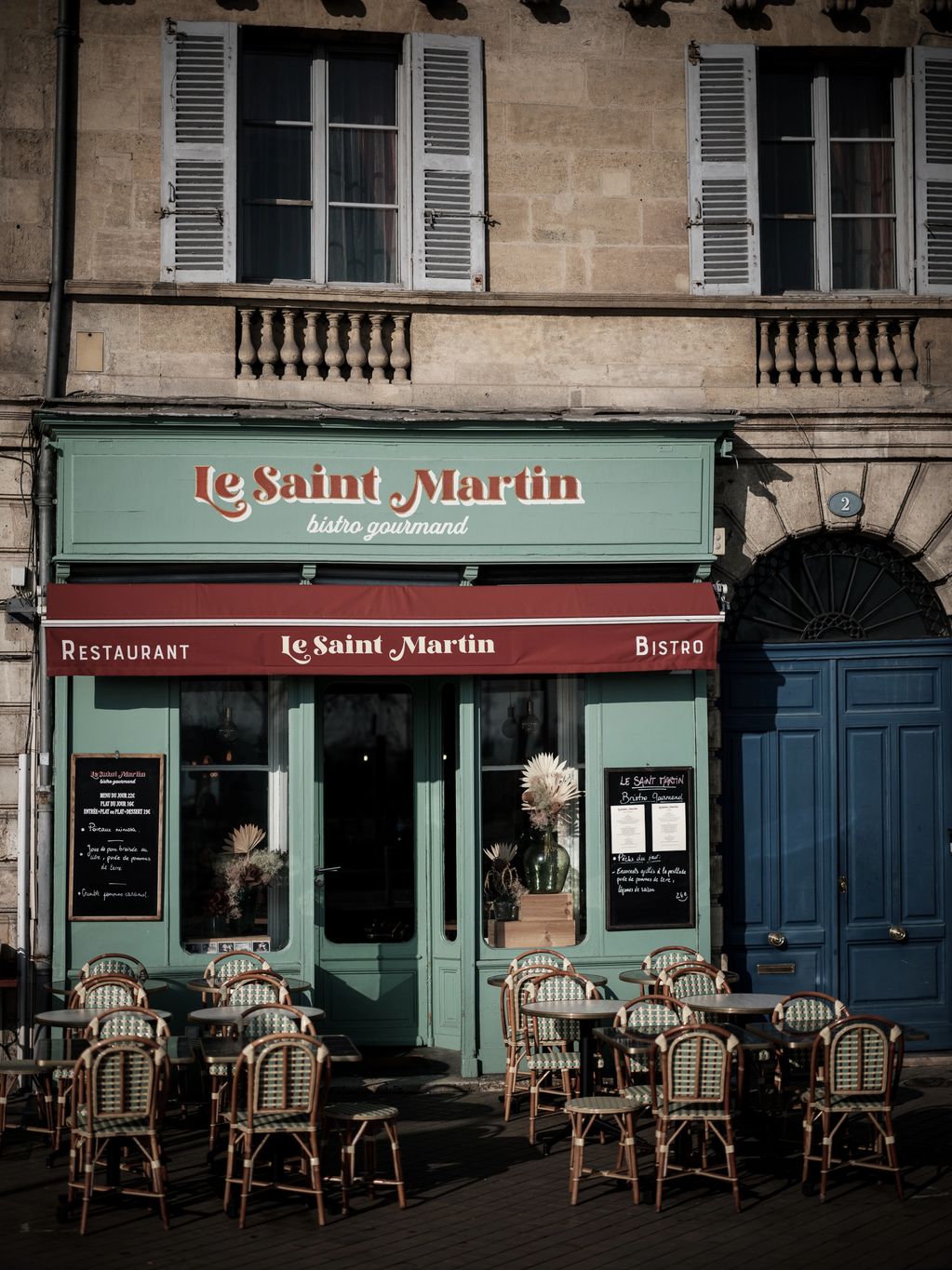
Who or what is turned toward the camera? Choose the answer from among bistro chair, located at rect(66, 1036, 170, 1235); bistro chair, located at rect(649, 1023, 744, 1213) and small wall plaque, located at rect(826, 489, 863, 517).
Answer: the small wall plaque

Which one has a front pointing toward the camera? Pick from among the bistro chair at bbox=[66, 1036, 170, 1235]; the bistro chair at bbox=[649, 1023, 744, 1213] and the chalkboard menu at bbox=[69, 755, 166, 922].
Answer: the chalkboard menu

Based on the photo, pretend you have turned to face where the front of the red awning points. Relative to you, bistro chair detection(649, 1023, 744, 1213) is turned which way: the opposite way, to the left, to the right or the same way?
the opposite way

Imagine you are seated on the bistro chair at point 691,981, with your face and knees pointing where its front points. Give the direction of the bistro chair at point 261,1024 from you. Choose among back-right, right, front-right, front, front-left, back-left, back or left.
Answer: front-right

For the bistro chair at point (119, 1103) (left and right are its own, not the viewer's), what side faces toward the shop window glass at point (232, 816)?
front

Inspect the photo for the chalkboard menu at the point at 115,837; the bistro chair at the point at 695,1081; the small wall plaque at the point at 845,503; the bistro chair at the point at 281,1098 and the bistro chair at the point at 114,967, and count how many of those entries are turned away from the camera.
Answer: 2

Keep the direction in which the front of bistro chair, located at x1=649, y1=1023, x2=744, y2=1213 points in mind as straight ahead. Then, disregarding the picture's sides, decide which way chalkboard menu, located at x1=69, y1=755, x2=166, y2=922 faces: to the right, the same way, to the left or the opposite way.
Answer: the opposite way

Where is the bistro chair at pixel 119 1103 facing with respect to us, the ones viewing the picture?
facing away from the viewer

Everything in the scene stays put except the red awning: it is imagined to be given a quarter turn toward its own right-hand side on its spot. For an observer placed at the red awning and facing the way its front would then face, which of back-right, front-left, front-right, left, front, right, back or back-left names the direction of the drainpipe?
front

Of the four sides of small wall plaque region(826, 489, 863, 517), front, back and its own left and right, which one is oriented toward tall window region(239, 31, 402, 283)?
right
